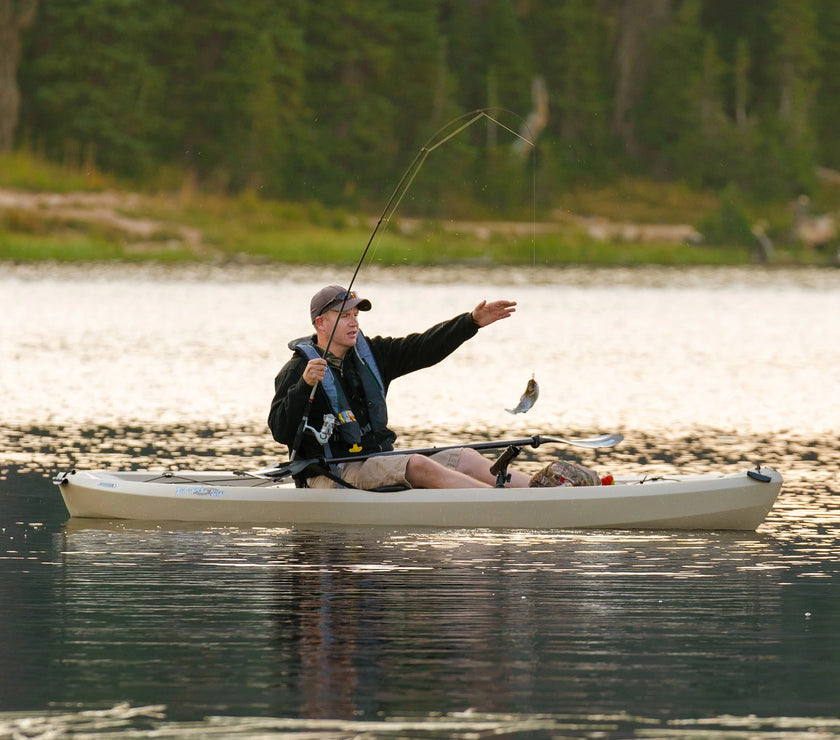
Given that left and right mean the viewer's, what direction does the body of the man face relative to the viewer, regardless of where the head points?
facing the viewer and to the right of the viewer

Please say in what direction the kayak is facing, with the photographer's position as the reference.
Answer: facing to the right of the viewer

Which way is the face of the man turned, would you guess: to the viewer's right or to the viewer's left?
to the viewer's right
